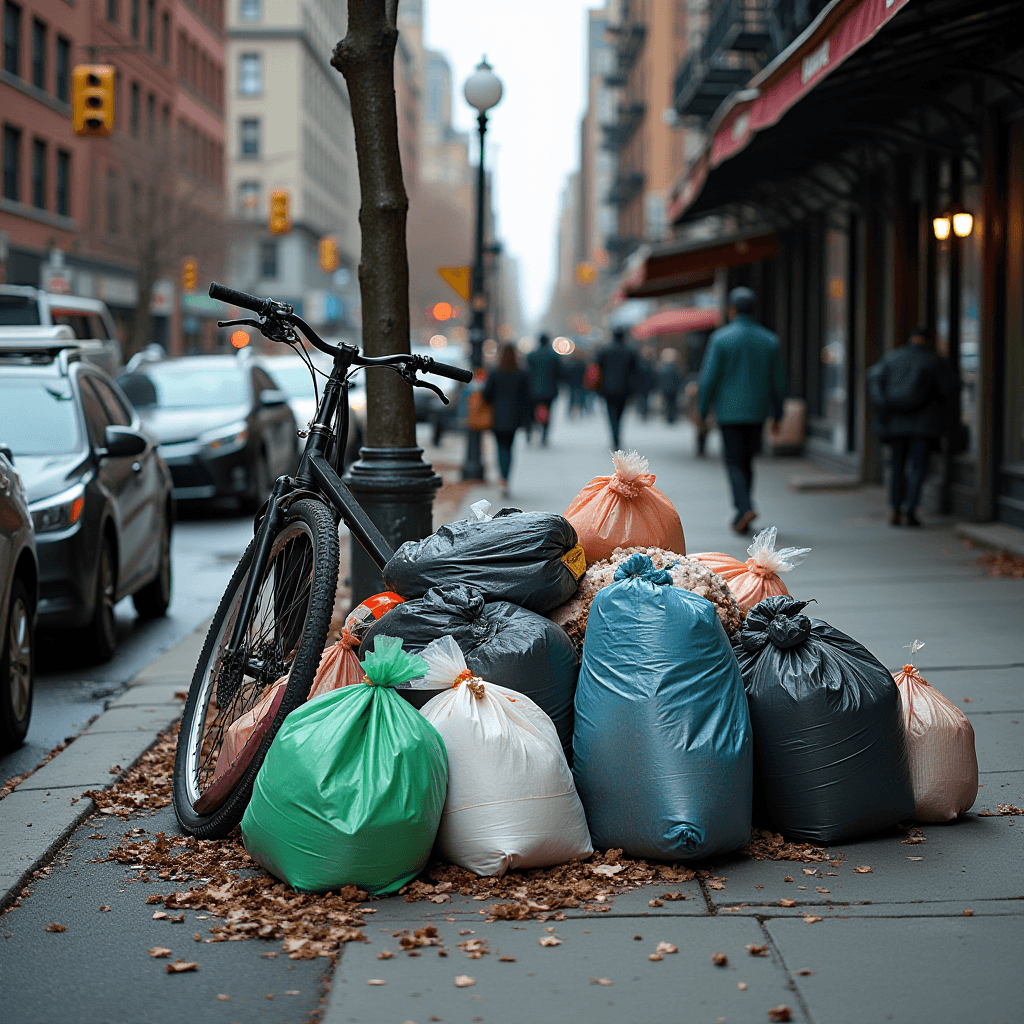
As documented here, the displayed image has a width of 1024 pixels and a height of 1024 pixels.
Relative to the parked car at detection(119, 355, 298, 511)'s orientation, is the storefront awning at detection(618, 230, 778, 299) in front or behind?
behind

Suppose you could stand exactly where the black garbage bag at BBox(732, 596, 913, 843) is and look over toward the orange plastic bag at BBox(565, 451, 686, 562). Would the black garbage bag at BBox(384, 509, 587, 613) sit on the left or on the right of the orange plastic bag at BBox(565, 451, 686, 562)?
left

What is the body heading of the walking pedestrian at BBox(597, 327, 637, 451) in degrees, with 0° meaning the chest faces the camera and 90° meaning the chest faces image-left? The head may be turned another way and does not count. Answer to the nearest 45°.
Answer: approximately 180°

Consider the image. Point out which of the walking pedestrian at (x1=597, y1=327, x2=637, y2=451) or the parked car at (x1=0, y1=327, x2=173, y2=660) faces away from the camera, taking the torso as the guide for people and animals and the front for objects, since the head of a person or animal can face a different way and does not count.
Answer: the walking pedestrian

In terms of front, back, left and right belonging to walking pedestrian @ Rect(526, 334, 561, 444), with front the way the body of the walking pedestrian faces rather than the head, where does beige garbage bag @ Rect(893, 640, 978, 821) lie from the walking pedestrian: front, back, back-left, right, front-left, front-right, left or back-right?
back

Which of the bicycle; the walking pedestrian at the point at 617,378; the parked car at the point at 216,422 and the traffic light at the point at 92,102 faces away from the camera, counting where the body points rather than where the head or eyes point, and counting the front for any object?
the walking pedestrian

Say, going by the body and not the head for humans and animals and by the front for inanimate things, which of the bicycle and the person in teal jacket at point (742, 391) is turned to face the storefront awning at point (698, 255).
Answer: the person in teal jacket
